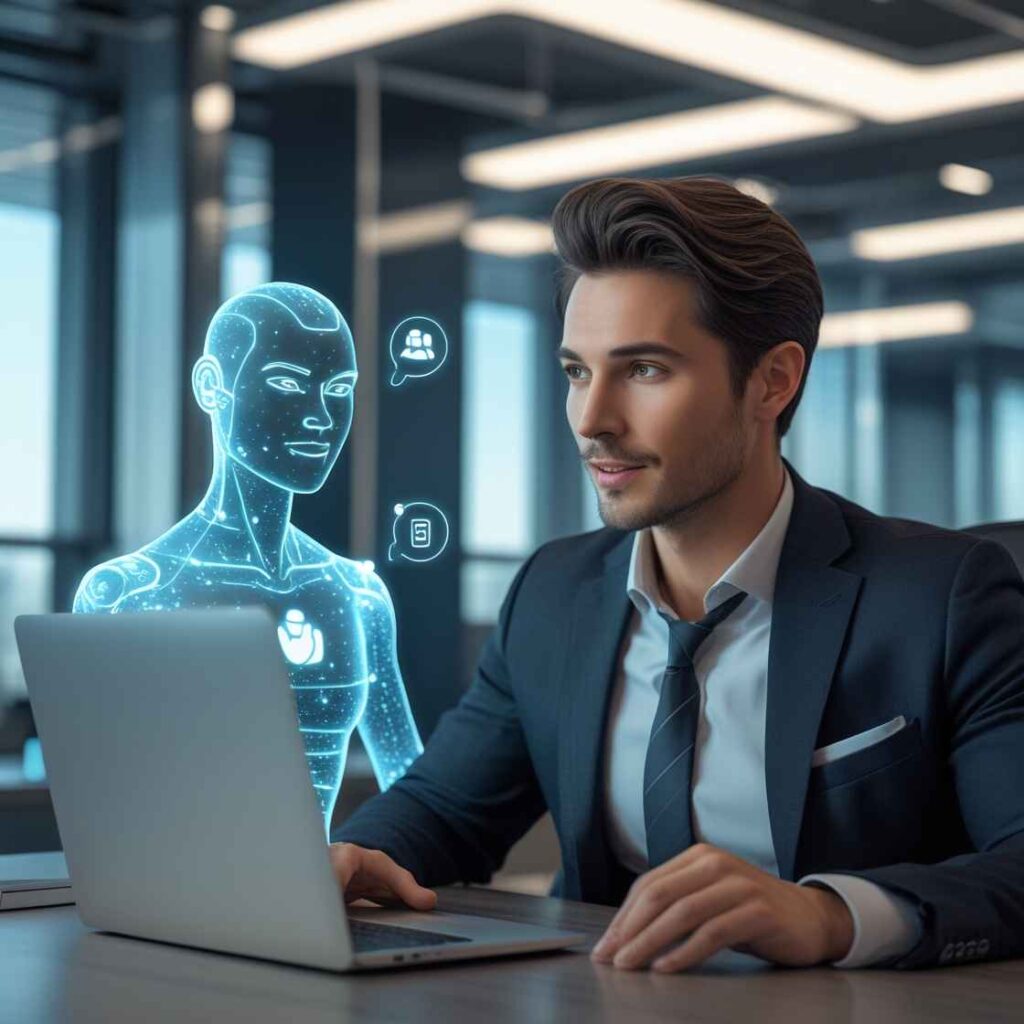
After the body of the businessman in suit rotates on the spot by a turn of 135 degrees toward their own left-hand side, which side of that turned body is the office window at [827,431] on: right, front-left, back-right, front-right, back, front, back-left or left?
left

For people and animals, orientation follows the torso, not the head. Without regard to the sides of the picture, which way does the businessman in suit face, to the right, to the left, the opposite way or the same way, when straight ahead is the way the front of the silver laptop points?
the opposite way

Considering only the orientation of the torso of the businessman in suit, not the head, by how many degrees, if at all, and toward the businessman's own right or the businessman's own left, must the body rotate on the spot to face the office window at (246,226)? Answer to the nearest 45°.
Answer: approximately 90° to the businessman's own right

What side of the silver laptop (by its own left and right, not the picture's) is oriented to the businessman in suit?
front

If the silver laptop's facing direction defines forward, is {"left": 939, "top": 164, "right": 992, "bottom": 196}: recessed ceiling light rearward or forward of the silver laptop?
forward

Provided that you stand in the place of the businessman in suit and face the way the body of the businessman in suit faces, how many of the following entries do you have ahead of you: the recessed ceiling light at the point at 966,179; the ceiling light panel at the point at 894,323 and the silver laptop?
1

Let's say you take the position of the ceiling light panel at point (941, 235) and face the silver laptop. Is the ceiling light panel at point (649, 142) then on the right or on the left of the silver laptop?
right

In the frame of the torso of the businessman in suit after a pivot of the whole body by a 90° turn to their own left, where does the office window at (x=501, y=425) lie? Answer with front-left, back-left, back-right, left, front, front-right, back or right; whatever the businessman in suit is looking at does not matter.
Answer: back-left

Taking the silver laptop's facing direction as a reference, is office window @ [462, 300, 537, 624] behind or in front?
in front

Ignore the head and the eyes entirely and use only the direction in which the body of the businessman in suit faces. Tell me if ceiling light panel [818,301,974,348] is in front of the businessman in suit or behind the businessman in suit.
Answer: behind

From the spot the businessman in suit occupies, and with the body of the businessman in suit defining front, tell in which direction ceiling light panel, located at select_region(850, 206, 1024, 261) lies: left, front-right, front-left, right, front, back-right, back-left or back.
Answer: back-right

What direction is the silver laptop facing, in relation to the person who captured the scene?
facing away from the viewer and to the right of the viewer

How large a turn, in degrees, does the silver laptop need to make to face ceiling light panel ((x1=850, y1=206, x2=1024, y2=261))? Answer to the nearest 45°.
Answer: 0° — it already faces it
